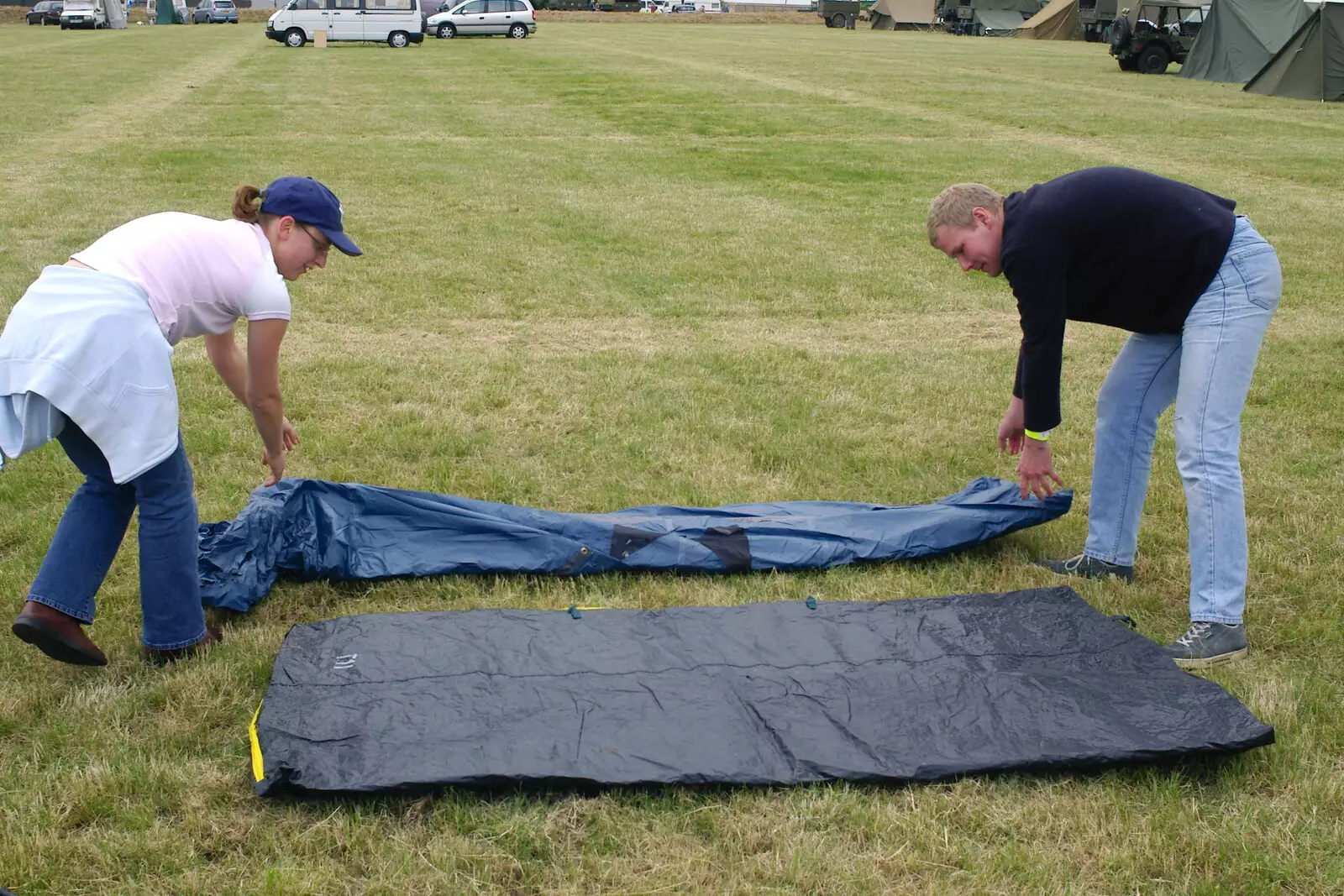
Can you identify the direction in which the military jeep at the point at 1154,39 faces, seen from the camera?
facing away from the viewer and to the right of the viewer

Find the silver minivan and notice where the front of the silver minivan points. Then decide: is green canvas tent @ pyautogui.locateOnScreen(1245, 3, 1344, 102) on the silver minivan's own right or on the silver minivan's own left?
on the silver minivan's own left

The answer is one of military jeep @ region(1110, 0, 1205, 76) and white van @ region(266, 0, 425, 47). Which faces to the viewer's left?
the white van

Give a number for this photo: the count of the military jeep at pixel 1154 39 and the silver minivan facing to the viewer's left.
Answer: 1

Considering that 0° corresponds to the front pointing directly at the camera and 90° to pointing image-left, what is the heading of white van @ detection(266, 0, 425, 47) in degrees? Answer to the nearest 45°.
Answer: approximately 90°

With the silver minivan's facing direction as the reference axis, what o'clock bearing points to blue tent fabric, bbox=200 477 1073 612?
The blue tent fabric is roughly at 9 o'clock from the silver minivan.

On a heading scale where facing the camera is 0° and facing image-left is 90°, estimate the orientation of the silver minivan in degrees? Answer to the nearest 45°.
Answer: approximately 90°
